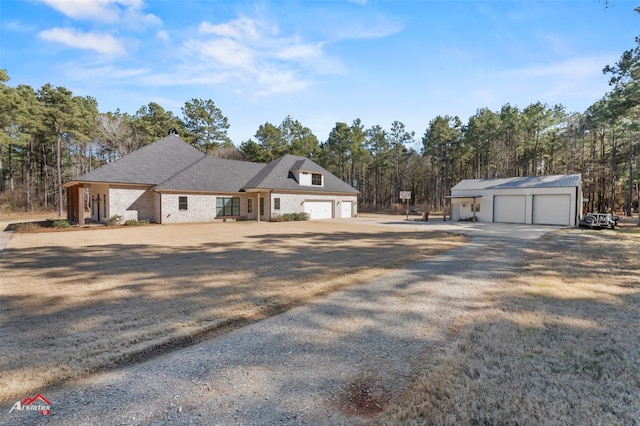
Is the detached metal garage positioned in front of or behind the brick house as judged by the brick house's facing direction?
behind
